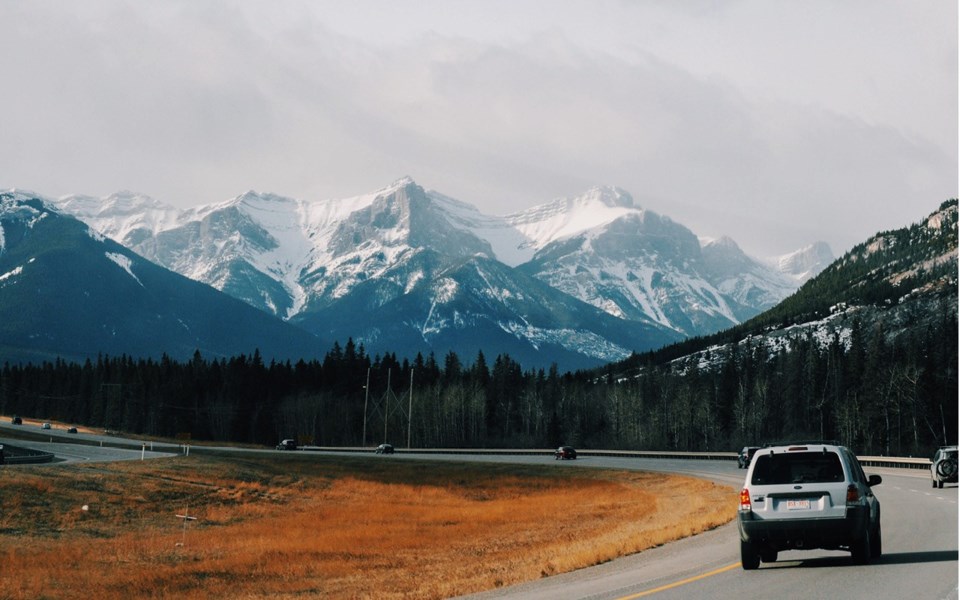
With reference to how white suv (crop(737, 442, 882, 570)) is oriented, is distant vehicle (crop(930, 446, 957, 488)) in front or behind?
in front

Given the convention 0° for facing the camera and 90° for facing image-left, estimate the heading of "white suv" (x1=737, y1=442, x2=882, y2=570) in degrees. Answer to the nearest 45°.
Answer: approximately 180°
